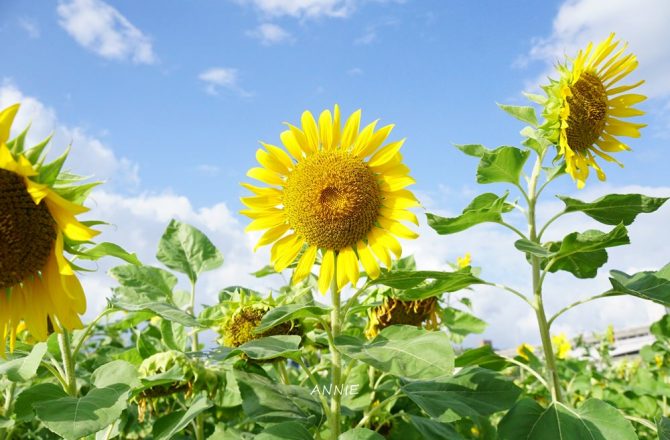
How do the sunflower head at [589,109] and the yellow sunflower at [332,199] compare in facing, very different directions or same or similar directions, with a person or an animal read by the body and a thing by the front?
same or similar directions

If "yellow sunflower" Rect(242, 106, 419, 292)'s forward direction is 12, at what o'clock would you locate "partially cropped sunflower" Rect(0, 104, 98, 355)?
The partially cropped sunflower is roughly at 2 o'clock from the yellow sunflower.

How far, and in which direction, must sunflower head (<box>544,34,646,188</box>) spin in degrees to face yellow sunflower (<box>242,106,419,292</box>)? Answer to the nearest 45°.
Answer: approximately 90° to its right

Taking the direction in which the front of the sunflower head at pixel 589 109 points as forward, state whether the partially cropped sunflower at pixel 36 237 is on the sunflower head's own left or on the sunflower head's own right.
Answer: on the sunflower head's own right

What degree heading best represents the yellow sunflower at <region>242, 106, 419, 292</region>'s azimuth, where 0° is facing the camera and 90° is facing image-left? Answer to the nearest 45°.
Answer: approximately 0°

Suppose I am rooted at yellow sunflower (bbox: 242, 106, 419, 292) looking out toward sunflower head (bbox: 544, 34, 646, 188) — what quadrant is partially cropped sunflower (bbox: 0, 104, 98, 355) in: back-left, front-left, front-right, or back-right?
back-right
